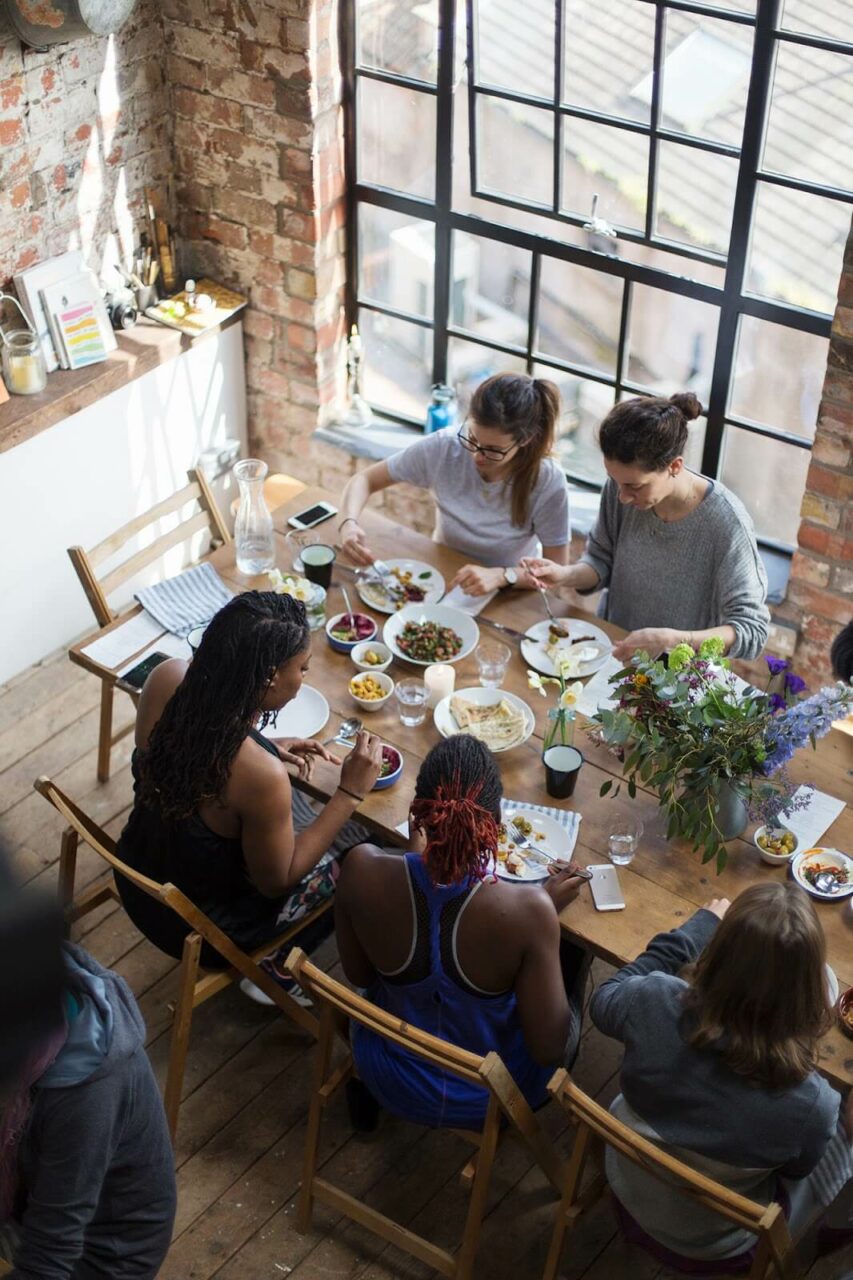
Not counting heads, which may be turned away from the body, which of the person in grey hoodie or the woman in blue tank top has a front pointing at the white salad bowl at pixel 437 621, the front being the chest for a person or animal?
the woman in blue tank top

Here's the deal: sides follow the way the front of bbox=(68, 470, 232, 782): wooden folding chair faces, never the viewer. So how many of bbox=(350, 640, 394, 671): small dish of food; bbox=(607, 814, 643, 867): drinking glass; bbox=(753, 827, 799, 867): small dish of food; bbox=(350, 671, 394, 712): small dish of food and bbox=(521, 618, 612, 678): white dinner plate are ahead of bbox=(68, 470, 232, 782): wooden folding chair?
5

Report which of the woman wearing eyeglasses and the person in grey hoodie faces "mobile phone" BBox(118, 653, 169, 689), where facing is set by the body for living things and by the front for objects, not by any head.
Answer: the woman wearing eyeglasses

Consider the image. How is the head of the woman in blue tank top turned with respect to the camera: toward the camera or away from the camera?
away from the camera

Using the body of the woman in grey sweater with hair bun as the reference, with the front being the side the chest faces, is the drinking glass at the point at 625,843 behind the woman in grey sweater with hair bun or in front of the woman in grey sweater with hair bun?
in front

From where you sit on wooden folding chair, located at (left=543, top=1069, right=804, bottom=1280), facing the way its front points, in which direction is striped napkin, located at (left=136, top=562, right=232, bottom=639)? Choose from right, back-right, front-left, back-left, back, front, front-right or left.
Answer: left

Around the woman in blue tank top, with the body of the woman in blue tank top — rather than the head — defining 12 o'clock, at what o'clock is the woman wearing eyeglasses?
The woman wearing eyeglasses is roughly at 12 o'clock from the woman in blue tank top.

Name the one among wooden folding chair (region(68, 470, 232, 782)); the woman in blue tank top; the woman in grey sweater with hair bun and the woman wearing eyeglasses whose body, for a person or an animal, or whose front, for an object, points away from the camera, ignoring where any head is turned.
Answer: the woman in blue tank top

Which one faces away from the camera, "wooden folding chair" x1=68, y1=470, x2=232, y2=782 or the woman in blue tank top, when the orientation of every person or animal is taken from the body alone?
the woman in blue tank top

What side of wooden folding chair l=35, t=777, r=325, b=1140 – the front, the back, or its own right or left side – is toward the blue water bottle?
front

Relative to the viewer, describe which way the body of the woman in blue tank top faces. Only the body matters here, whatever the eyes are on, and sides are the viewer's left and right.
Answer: facing away from the viewer

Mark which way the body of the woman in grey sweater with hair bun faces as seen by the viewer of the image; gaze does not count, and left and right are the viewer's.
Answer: facing the viewer and to the left of the viewer

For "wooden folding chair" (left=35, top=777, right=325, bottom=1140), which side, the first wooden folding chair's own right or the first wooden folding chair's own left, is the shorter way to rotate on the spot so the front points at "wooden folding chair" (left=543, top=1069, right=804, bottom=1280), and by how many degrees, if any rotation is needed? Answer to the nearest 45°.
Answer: approximately 90° to the first wooden folding chair's own right

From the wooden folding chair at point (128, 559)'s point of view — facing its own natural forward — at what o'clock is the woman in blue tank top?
The woman in blue tank top is roughly at 1 o'clock from the wooden folding chair.
